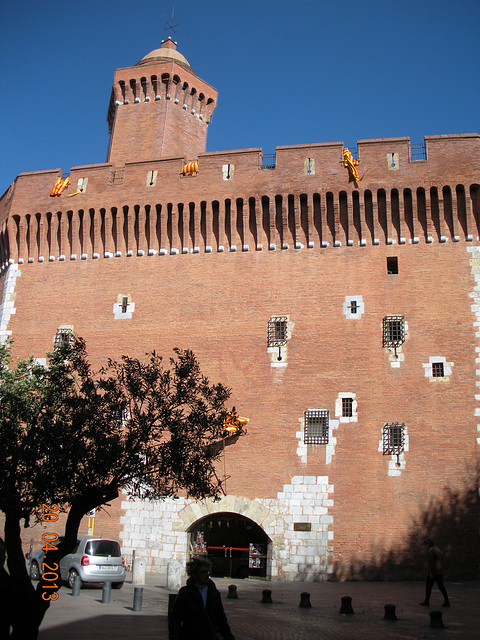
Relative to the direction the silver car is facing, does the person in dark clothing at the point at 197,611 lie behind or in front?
behind

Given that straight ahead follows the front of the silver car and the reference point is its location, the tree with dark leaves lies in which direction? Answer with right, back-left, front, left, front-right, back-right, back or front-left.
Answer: back-left

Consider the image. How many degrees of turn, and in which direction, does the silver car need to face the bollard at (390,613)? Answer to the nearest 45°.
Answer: approximately 180°

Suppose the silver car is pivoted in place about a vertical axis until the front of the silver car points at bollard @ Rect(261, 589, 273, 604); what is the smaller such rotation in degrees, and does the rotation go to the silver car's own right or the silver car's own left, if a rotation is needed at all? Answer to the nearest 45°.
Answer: approximately 180°

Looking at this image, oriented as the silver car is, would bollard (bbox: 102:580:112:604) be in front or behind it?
behind

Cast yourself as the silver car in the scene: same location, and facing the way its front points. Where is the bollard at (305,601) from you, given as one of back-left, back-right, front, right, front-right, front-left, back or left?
back

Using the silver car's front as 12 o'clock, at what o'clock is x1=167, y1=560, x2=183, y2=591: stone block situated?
The stone block is roughly at 5 o'clock from the silver car.

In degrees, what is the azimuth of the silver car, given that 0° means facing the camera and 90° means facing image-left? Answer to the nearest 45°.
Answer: approximately 135°

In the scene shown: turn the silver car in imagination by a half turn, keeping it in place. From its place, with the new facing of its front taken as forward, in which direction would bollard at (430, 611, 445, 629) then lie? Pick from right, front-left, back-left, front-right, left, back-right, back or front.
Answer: front

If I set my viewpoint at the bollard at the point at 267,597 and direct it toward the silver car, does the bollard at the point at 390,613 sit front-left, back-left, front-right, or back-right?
back-left

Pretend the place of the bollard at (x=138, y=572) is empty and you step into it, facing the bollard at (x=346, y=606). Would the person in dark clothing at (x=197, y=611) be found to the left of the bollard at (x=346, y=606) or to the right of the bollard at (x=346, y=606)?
right
